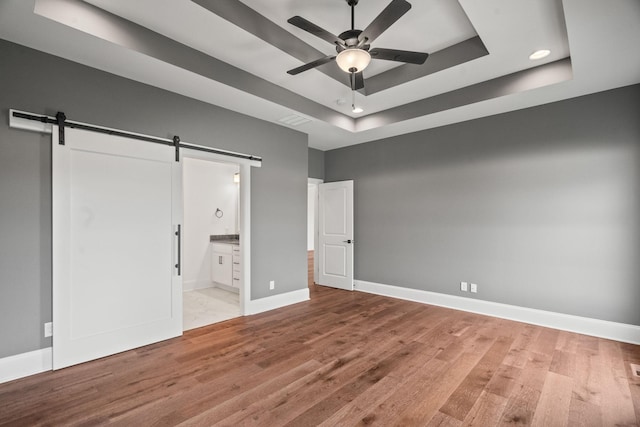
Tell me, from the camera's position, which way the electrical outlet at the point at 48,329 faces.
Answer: facing the viewer and to the right of the viewer

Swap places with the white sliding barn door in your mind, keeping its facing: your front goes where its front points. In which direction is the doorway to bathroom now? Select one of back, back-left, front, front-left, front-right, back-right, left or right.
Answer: left

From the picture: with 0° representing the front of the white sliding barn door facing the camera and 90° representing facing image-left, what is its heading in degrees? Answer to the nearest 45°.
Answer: approximately 315°

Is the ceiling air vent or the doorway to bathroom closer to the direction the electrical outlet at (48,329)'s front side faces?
the ceiling air vent

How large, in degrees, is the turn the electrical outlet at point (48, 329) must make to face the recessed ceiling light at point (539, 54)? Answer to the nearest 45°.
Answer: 0° — it already faces it

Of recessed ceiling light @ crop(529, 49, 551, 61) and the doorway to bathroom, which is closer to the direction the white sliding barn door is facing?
the recessed ceiling light

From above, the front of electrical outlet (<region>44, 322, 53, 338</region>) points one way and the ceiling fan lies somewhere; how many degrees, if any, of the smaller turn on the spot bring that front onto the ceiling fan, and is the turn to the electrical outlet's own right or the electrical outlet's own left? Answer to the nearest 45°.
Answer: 0° — it already faces it

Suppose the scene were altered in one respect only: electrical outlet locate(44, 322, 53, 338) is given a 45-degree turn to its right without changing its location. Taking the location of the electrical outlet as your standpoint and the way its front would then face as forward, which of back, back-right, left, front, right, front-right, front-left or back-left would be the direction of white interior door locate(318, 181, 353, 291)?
left

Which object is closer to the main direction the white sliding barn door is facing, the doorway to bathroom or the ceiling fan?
the ceiling fan

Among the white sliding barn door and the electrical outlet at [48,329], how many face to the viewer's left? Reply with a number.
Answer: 0

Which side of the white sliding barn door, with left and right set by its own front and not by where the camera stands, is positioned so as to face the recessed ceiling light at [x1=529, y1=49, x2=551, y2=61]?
front

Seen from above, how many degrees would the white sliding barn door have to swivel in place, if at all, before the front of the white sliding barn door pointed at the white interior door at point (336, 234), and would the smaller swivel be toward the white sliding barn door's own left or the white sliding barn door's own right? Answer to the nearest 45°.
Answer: approximately 45° to the white sliding barn door's own left

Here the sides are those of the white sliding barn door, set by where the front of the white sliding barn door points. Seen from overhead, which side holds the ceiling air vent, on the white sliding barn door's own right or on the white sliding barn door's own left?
on the white sliding barn door's own left
